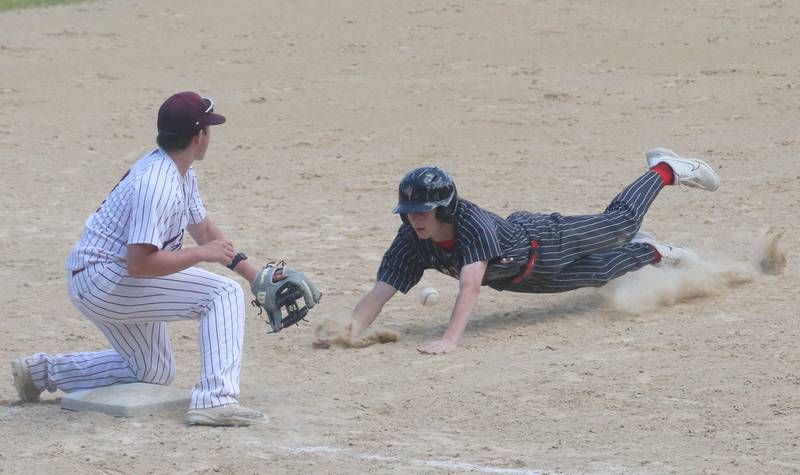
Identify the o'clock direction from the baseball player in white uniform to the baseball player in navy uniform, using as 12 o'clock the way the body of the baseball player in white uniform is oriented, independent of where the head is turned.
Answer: The baseball player in navy uniform is roughly at 11 o'clock from the baseball player in white uniform.

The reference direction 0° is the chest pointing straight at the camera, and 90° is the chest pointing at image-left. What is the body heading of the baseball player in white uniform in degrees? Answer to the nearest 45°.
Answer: approximately 270°
